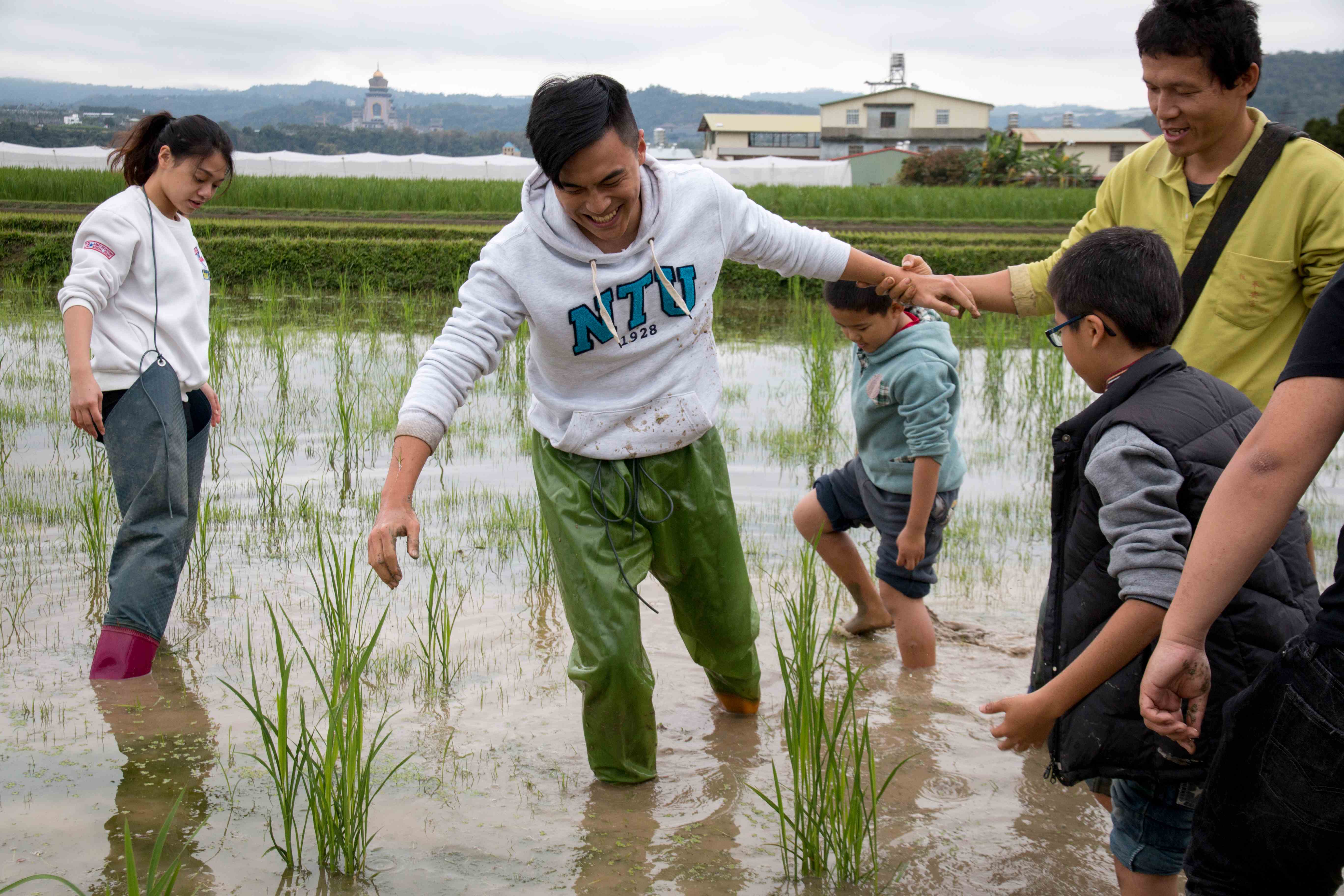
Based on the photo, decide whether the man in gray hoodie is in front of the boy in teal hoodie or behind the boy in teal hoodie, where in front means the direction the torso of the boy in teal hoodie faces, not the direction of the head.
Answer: in front

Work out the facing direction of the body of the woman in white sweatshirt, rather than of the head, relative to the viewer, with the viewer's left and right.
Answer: facing the viewer and to the right of the viewer

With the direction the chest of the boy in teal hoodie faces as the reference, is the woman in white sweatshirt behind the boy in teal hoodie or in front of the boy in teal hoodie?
in front

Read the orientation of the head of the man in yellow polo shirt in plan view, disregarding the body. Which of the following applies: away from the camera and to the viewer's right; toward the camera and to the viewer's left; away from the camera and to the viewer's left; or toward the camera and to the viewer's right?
toward the camera and to the viewer's left

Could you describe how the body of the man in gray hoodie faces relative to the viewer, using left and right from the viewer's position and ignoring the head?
facing the viewer

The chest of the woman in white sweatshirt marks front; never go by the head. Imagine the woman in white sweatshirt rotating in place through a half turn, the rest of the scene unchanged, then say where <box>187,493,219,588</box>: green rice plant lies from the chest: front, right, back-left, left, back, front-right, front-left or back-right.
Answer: front-right

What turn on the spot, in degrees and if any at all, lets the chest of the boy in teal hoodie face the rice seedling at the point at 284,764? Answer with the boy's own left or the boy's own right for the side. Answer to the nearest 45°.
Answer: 0° — they already face it

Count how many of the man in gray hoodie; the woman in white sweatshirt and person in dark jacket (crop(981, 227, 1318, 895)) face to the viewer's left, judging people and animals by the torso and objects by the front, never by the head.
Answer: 1

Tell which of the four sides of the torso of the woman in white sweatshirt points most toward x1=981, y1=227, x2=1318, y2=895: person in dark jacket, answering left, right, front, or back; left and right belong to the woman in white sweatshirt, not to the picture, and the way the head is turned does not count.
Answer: front

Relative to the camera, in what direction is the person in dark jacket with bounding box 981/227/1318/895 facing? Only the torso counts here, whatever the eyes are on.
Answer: to the viewer's left
